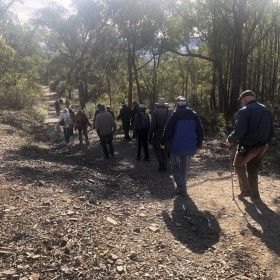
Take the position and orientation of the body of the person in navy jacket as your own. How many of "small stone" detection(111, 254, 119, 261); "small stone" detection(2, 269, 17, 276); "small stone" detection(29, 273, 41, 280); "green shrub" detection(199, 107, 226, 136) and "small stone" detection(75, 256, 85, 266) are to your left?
4

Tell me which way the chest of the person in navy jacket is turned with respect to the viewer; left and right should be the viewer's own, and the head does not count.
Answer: facing away from the viewer and to the left of the viewer

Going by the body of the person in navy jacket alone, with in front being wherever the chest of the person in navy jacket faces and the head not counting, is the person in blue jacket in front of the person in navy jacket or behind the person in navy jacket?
in front

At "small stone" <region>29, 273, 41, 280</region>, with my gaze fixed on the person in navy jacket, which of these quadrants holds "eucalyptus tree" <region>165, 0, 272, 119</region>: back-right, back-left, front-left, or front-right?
front-left

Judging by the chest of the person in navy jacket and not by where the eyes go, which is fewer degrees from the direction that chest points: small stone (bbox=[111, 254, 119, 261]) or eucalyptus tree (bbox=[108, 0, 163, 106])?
the eucalyptus tree

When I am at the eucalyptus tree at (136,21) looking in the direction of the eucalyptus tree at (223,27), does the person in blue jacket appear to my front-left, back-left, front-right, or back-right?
front-right

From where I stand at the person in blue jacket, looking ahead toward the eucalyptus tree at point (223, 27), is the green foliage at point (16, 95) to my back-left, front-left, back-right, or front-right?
front-left

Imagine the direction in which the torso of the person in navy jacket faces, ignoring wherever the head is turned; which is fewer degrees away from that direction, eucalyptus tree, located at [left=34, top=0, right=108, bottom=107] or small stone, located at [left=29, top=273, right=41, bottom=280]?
the eucalyptus tree

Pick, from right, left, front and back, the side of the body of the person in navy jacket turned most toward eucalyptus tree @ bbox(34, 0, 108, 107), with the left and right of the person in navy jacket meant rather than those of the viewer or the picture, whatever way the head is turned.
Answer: front

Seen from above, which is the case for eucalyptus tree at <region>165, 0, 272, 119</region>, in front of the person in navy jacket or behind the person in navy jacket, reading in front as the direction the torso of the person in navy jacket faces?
in front

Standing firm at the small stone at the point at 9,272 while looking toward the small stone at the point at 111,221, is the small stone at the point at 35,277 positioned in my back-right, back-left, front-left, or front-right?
front-right

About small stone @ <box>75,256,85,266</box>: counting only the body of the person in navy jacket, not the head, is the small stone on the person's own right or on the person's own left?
on the person's own left

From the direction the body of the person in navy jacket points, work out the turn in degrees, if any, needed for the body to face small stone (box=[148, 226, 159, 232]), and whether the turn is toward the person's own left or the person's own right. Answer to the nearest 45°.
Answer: approximately 90° to the person's own left

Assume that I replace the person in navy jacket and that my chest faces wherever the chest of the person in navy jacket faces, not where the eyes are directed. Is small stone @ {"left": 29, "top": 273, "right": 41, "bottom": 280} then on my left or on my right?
on my left

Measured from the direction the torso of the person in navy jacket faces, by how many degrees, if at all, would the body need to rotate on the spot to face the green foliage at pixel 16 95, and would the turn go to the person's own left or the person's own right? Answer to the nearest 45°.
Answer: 0° — they already face it

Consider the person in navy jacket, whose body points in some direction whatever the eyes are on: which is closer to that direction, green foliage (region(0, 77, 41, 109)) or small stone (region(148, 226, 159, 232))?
the green foliage

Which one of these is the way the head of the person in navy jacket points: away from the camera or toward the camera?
away from the camera

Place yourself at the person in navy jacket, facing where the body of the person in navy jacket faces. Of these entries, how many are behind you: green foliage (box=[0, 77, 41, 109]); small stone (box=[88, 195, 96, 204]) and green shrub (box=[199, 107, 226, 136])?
0

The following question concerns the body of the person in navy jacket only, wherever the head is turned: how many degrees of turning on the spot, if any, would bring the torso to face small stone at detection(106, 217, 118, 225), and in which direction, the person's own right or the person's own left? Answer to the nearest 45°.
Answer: approximately 90° to the person's own left

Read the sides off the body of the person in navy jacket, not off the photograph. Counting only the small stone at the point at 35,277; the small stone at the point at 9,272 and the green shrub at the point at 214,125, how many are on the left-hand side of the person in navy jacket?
2
